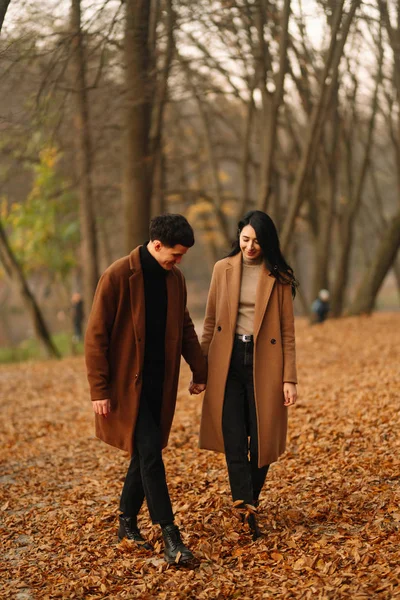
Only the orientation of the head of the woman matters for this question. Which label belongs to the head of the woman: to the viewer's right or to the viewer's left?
to the viewer's left

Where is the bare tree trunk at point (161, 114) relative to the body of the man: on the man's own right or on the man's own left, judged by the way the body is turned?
on the man's own left

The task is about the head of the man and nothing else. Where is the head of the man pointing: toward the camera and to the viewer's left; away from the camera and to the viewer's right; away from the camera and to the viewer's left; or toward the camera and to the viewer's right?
toward the camera and to the viewer's right

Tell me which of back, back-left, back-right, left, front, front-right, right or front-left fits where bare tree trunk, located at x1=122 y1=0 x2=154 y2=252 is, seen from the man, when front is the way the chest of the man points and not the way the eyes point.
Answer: back-left

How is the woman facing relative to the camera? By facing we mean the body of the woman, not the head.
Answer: toward the camera

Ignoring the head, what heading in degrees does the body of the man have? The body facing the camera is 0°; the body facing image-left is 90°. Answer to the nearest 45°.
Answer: approximately 315°

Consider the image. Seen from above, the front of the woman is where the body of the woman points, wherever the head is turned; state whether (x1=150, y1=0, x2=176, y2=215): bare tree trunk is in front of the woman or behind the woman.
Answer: behind

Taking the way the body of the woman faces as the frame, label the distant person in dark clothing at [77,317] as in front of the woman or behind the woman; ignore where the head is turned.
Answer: behind

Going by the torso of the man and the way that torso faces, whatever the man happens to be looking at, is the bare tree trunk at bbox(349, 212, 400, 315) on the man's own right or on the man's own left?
on the man's own left

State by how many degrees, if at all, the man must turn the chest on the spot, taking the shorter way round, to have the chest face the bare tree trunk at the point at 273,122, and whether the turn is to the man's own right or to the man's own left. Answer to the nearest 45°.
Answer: approximately 135° to the man's own left

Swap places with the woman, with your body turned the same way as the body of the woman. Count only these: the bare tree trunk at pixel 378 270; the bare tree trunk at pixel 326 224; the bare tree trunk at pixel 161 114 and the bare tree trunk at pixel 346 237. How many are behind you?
4

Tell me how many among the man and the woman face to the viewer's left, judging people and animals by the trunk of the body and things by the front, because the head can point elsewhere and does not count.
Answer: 0

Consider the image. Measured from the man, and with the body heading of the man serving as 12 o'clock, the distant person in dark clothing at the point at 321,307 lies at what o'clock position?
The distant person in dark clothing is roughly at 8 o'clock from the man.

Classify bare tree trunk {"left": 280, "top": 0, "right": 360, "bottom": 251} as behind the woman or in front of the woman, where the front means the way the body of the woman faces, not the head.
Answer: behind
